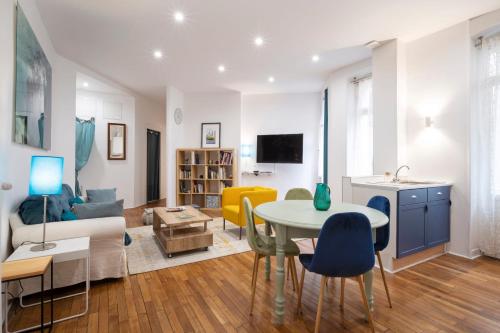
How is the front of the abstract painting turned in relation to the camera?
facing to the right of the viewer

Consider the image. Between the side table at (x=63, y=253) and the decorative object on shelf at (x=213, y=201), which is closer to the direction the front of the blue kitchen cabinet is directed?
the side table

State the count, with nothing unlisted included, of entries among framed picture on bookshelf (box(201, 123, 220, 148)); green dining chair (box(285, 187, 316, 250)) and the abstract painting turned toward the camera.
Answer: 2

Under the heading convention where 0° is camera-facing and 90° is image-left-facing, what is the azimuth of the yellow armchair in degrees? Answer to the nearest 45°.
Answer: approximately 45°

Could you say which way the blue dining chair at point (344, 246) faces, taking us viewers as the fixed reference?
facing away from the viewer and to the left of the viewer

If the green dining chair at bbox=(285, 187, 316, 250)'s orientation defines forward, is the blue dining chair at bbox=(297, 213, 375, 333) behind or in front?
in front

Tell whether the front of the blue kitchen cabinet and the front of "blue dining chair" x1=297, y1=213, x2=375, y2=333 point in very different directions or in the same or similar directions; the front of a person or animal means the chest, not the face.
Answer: very different directions

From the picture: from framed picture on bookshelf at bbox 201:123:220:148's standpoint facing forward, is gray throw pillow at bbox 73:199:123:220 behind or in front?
in front

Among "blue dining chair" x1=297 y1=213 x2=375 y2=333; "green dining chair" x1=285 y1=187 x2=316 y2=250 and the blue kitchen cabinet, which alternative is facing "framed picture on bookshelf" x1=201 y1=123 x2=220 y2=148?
the blue dining chair
